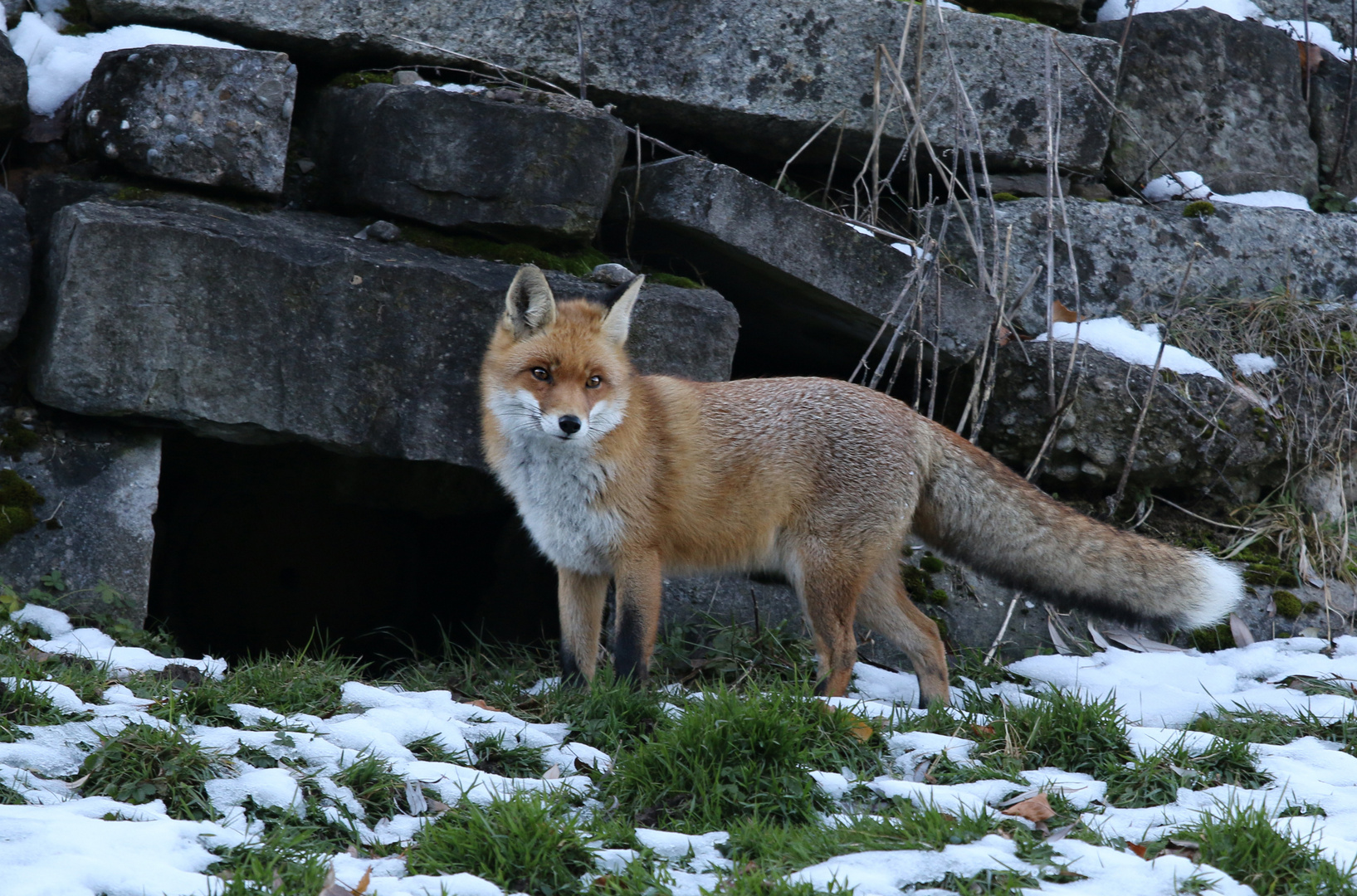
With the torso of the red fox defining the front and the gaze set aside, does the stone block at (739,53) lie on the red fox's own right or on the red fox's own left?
on the red fox's own right

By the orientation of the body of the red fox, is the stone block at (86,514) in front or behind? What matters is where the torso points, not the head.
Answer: in front

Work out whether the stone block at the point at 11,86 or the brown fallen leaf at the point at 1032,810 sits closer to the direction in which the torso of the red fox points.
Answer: the stone block

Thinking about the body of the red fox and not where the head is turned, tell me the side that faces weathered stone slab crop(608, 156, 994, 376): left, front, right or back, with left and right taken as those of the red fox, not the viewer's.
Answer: right

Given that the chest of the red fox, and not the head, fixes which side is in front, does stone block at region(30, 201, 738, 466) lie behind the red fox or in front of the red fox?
in front

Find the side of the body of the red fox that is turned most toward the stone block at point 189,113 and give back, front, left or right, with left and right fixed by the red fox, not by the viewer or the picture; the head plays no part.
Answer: front

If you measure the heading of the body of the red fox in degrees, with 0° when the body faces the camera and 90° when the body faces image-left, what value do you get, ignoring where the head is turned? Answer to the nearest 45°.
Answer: approximately 90°

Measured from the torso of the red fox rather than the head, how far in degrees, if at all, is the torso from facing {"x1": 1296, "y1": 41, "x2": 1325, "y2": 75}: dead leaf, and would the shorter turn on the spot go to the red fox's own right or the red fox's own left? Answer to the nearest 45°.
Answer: approximately 135° to the red fox's own right

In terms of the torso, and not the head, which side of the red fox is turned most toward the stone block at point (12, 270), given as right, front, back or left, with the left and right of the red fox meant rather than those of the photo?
front

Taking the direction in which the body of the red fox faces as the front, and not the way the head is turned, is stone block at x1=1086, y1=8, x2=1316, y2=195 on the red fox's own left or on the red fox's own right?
on the red fox's own right
